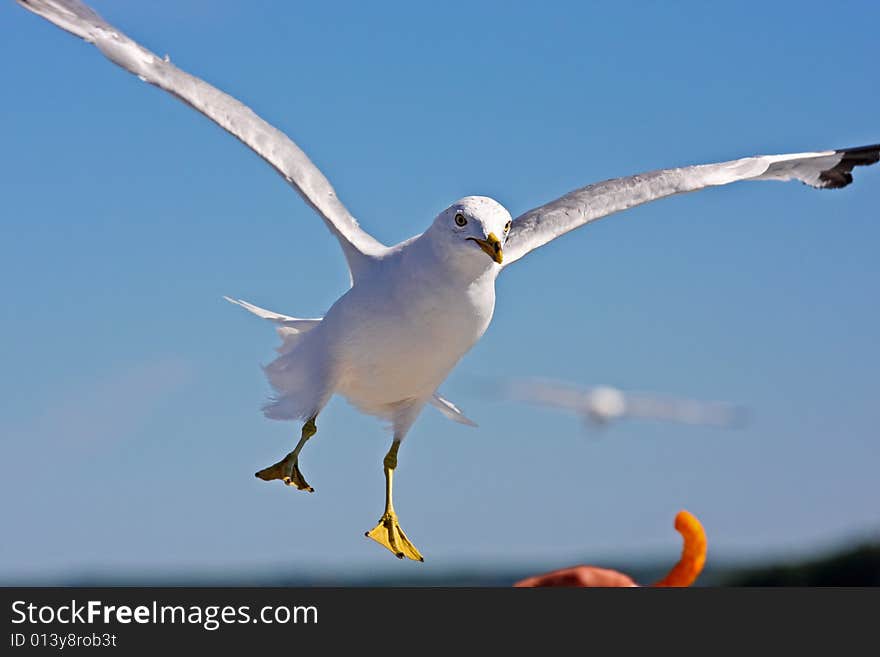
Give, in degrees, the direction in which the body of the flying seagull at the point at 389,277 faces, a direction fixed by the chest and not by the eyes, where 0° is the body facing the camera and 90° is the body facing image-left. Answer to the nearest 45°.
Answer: approximately 315°
